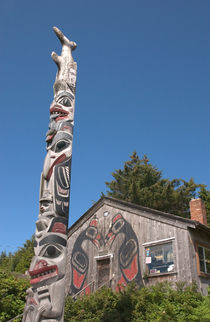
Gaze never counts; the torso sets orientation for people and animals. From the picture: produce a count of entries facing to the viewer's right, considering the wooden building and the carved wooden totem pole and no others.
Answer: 0

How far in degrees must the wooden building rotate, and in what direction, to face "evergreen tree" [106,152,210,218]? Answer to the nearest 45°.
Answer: approximately 135° to its right

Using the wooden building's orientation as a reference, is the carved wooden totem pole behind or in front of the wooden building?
in front

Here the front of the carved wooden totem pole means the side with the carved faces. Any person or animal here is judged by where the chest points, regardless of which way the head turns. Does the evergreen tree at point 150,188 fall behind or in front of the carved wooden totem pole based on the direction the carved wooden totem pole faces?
behind

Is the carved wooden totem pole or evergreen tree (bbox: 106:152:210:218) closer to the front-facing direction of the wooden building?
the carved wooden totem pole

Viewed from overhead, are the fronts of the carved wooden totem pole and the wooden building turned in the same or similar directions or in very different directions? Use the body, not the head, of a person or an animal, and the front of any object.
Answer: same or similar directions

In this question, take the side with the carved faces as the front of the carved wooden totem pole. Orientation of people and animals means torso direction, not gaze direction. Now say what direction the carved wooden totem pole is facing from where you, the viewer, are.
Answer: facing the viewer and to the left of the viewer

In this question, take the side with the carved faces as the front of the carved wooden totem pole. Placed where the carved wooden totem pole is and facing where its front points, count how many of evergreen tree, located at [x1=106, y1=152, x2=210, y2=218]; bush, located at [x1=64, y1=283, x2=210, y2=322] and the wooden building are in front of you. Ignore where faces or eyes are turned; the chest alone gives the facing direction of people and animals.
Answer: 0
